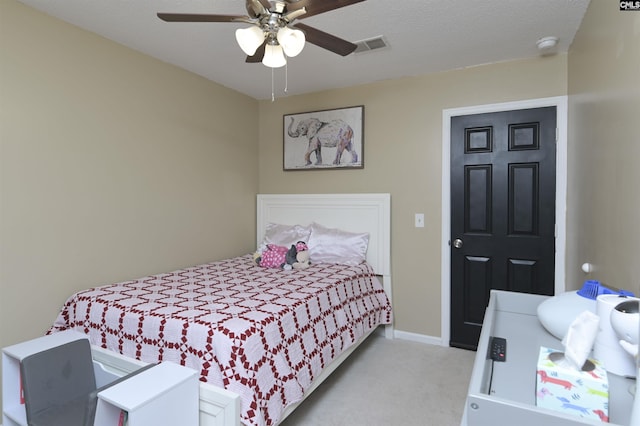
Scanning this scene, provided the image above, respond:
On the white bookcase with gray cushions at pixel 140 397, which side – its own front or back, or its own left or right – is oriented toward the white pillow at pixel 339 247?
back

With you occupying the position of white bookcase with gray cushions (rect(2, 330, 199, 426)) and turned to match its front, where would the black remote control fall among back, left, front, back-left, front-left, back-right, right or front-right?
left

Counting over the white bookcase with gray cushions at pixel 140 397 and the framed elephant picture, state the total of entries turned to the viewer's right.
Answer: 0

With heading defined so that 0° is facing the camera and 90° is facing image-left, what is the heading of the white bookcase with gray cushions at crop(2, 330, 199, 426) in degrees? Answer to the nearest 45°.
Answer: approximately 45°

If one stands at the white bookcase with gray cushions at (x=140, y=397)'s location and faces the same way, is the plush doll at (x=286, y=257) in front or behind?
behind

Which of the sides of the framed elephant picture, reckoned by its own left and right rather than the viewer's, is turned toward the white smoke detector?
left

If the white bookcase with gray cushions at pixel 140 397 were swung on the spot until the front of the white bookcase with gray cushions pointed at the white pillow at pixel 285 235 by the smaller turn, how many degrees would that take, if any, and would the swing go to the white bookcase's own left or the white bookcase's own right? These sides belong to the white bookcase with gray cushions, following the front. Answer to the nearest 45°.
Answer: approximately 180°

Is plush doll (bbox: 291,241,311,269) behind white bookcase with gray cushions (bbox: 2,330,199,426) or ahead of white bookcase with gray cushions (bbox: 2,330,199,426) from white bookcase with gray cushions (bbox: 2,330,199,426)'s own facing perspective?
behind

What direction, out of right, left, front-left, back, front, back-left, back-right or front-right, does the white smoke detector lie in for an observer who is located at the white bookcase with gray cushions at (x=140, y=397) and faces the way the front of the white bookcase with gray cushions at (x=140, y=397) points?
back-left

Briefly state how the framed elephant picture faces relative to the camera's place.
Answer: facing the viewer and to the left of the viewer

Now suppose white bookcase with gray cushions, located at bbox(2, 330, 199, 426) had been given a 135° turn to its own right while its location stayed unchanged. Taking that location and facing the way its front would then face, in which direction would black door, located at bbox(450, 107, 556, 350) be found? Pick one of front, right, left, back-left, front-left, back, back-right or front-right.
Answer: right
